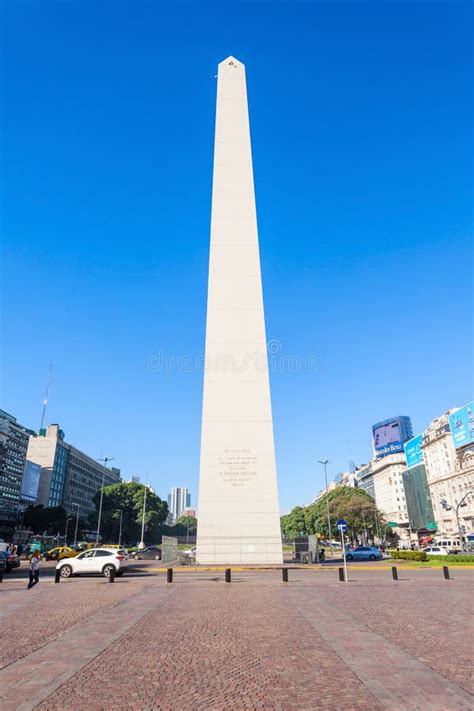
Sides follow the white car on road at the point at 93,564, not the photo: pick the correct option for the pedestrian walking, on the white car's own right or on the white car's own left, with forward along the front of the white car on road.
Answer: on the white car's own left

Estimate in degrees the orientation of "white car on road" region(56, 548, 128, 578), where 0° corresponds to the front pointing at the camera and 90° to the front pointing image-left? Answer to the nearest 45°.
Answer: approximately 90°

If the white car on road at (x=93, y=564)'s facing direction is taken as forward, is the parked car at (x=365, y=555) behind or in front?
behind

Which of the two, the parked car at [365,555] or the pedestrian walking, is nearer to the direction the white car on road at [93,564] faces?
the pedestrian walking

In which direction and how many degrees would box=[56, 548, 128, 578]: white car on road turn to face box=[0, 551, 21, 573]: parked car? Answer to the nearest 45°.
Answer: approximately 45° to its right
